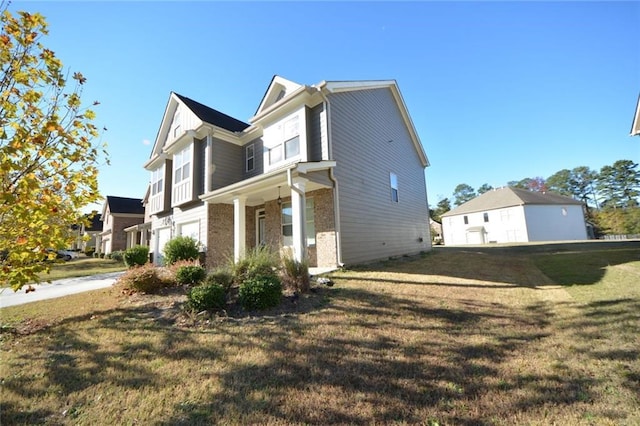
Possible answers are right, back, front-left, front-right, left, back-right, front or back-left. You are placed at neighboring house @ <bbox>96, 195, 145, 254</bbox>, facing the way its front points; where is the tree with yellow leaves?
front-left

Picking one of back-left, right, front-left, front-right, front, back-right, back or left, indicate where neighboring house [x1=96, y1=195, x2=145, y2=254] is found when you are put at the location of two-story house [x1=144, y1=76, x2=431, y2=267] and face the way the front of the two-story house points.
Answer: right

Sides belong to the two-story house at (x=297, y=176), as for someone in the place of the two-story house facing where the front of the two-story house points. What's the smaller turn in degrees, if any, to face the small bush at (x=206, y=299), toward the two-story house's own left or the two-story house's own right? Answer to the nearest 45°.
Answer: approximately 45° to the two-story house's own left

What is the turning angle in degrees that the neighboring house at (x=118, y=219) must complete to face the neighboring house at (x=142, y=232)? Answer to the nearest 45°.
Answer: approximately 45° to its left

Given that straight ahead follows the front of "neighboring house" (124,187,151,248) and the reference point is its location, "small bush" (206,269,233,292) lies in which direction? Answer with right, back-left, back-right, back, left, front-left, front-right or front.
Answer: front-left

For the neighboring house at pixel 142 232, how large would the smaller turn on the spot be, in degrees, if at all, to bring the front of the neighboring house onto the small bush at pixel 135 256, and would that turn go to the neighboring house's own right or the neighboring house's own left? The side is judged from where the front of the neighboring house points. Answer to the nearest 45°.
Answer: approximately 45° to the neighboring house's own left

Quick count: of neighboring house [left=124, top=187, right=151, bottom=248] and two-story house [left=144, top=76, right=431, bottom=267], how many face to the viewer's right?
0

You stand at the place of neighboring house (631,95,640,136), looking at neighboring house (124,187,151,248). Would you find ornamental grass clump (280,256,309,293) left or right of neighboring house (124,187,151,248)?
left

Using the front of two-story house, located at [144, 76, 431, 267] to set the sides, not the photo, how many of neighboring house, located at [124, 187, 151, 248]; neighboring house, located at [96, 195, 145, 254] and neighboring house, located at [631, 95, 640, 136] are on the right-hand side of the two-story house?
2

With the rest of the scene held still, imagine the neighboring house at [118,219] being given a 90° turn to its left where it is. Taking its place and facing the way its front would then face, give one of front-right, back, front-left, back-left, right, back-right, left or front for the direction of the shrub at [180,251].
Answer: front-right

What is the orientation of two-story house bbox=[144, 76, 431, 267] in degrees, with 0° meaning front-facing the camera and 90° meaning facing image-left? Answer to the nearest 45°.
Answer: approximately 45°

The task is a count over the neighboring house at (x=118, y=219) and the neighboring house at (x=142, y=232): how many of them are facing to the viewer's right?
0

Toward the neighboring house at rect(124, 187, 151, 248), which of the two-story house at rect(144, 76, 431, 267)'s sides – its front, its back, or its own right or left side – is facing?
right

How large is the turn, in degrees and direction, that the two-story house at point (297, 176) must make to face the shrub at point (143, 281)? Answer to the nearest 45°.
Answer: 0° — it already faces it

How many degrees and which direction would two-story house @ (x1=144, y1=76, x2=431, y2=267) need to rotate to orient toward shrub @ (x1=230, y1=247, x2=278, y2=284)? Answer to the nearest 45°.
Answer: approximately 45° to its left
